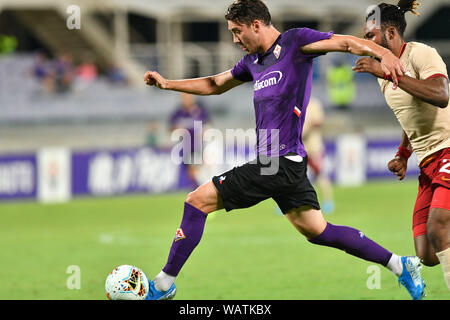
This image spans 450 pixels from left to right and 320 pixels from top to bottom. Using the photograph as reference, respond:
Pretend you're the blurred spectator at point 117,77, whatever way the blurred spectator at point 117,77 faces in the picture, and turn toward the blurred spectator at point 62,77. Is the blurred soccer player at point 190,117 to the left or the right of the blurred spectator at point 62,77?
left

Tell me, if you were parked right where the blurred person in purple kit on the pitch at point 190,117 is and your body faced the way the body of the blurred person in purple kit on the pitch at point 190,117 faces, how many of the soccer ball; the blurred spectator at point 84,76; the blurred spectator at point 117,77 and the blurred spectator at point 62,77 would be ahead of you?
1

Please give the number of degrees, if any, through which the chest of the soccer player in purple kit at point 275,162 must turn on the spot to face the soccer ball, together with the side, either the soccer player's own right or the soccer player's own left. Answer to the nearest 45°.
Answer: approximately 45° to the soccer player's own right

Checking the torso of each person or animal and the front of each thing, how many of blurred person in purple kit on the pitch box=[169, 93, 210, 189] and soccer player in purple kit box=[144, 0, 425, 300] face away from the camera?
0

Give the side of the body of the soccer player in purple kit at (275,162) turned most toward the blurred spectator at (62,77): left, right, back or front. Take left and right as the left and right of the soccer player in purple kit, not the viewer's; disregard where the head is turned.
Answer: right

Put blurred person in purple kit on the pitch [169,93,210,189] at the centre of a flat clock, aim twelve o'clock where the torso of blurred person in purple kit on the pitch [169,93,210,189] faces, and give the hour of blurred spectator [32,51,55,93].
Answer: blurred spectator [32,51,55,93] is roughly at 5 o'clock from blurred person in purple kit on the pitch [169,93,210,189].

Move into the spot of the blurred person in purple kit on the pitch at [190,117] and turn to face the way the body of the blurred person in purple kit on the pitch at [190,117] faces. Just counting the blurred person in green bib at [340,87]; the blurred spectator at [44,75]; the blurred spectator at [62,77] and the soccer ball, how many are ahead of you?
1

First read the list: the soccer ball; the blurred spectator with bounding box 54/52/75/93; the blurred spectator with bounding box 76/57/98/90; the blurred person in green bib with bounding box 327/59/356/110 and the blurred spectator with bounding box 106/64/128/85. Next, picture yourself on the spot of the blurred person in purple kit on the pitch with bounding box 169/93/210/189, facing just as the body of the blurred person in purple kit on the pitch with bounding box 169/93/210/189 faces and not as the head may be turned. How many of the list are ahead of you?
1

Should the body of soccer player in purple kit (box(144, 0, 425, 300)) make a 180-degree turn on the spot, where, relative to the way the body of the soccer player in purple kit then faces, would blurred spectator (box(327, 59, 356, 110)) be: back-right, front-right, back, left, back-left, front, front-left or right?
front-left

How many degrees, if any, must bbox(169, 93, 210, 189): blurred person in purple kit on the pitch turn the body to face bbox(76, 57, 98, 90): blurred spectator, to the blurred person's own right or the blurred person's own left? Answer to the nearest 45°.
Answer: approximately 180°

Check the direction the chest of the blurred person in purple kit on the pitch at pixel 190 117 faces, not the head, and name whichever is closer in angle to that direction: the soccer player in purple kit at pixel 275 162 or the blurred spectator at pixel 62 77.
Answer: the soccer player in purple kit

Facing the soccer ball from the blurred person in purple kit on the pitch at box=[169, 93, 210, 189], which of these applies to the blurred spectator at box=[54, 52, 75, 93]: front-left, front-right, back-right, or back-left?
back-right

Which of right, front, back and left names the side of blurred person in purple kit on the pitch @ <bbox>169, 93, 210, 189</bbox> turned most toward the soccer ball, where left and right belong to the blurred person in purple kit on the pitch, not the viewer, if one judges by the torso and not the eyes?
front

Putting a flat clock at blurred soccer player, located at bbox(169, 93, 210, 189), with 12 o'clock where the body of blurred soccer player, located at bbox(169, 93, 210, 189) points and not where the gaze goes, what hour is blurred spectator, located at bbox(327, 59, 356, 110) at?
blurred spectator, located at bbox(327, 59, 356, 110) is roughly at 7 o'clock from blurred soccer player, located at bbox(169, 93, 210, 189).

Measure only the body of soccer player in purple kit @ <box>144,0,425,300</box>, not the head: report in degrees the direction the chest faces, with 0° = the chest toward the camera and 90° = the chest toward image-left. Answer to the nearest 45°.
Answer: approximately 45°

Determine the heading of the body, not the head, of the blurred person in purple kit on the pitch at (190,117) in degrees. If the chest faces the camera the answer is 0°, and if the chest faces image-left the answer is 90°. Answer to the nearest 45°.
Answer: approximately 0°
